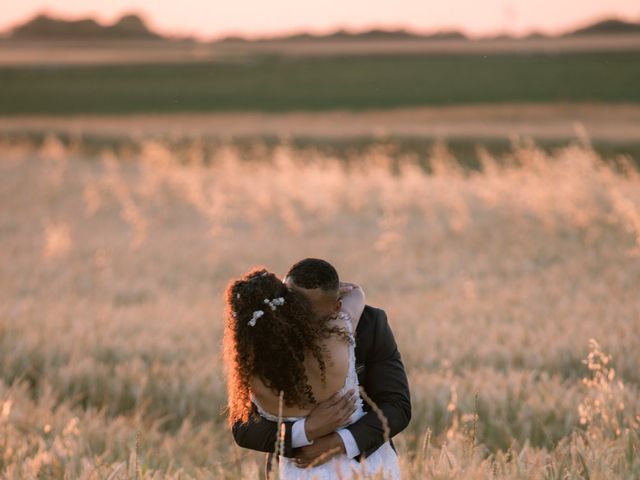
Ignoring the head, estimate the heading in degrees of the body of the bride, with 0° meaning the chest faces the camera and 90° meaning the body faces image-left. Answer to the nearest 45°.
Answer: approximately 180°
